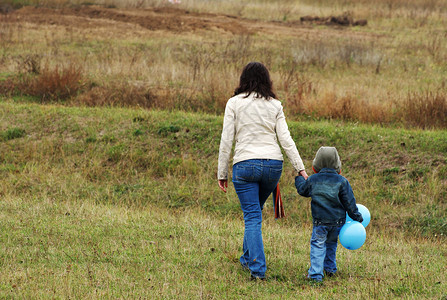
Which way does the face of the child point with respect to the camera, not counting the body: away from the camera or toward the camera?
away from the camera

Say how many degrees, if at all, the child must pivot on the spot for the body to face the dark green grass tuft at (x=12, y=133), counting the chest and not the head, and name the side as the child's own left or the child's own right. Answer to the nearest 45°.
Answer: approximately 45° to the child's own left

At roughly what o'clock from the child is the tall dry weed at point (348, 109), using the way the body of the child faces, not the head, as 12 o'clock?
The tall dry weed is roughly at 12 o'clock from the child.

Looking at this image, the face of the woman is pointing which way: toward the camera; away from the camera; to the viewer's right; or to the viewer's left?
away from the camera

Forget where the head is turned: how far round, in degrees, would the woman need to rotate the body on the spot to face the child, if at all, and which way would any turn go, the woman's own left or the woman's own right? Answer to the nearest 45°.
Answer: approximately 90° to the woman's own right

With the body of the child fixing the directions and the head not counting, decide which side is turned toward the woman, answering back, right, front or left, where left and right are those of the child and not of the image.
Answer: left

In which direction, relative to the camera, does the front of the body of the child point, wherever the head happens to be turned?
away from the camera

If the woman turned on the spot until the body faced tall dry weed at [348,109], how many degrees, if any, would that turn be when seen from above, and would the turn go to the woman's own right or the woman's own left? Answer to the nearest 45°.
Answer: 0° — they already face it

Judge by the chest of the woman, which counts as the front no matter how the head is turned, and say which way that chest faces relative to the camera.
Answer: away from the camera

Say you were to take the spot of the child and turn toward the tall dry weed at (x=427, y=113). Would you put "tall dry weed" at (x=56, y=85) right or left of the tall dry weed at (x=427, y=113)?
left
